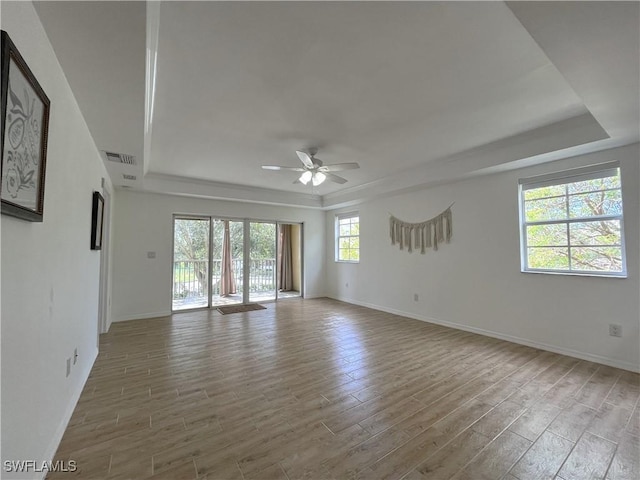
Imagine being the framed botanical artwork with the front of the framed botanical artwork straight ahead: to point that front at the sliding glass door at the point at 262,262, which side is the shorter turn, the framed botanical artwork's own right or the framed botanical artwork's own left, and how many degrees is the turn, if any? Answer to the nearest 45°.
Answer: approximately 45° to the framed botanical artwork's own left

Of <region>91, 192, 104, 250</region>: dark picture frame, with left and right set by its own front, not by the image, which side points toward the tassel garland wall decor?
front

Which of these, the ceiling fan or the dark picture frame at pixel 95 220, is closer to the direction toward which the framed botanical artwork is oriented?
the ceiling fan

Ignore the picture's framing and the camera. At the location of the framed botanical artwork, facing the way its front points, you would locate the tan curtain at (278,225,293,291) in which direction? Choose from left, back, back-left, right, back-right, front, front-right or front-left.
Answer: front-left

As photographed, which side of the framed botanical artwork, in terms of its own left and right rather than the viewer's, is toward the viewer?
right

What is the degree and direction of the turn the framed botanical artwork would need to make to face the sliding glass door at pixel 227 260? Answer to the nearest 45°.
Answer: approximately 45° to its left

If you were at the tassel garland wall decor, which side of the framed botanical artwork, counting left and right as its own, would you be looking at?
front

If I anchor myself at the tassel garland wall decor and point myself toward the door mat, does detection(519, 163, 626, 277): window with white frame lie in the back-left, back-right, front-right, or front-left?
back-left

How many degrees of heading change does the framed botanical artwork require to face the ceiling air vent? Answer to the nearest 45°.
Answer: approximately 90° to its left

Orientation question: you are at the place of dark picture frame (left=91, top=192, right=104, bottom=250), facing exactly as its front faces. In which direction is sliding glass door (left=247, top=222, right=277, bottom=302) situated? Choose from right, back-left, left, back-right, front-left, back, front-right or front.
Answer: front-left

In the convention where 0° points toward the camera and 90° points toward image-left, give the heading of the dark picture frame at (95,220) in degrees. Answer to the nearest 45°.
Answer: approximately 270°

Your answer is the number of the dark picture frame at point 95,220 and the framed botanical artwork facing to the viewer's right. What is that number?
2

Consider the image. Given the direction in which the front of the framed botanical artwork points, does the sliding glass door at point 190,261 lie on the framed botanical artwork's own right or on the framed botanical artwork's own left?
on the framed botanical artwork's own left

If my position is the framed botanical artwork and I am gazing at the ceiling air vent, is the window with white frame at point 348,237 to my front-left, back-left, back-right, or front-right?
front-right
